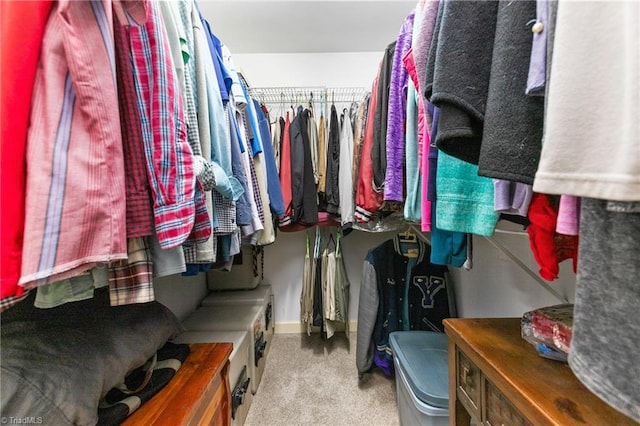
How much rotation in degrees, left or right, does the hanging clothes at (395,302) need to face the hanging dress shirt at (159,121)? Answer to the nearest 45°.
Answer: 0° — it already faces it

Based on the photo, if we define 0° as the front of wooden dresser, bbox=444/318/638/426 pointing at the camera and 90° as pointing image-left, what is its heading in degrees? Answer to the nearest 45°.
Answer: approximately 90°

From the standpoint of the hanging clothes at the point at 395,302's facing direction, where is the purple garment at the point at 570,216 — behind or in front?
in front

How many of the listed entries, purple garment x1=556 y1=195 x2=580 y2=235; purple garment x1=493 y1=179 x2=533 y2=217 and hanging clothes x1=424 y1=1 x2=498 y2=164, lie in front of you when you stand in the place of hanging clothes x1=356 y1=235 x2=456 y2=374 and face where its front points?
3

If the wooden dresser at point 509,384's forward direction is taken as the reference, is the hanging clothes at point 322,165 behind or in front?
in front

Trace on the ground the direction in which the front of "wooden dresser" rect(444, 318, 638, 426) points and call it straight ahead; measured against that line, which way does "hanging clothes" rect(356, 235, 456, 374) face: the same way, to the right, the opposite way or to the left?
to the left
